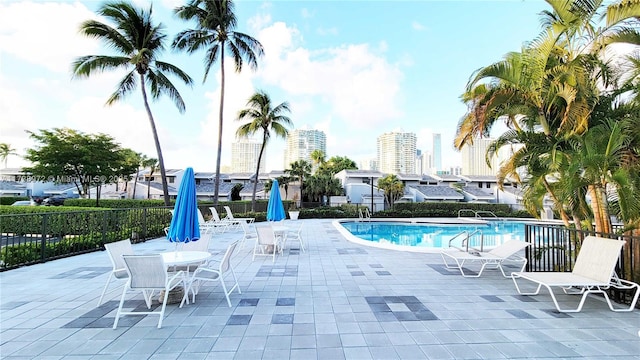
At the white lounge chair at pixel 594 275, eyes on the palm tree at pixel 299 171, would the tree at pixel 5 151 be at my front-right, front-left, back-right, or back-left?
front-left

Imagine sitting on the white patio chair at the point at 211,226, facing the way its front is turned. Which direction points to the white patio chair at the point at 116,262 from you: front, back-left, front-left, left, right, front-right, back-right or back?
right

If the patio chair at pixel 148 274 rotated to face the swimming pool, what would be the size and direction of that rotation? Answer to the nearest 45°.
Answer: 0° — it already faces it

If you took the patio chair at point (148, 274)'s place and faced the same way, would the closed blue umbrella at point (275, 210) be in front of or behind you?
in front

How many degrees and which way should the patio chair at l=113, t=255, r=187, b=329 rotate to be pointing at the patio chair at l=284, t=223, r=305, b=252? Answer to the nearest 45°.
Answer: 0° — it already faces it

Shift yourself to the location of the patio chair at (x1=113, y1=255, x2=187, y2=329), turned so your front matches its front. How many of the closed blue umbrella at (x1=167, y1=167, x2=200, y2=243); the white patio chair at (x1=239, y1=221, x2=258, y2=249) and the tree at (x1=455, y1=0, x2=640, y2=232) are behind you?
0

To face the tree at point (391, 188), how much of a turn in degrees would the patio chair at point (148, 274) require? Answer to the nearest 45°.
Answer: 0° — it already faces it

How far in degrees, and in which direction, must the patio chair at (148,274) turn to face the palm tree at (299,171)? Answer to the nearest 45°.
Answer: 0° — it already faces it

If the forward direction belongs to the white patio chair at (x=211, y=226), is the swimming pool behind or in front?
in front

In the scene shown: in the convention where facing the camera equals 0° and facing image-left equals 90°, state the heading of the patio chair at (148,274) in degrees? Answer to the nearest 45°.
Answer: approximately 225°
